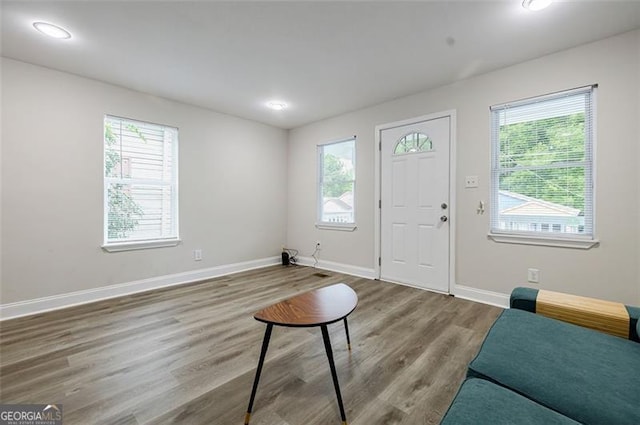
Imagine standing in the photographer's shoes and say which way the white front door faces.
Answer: facing the viewer and to the left of the viewer

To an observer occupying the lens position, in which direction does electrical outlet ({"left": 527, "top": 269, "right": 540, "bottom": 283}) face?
facing the viewer

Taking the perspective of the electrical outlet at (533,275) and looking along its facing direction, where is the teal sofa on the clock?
The teal sofa is roughly at 12 o'clock from the electrical outlet.

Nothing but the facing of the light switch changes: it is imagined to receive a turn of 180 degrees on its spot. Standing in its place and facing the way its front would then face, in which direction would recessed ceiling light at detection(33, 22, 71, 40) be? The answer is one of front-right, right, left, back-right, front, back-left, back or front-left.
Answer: back-left

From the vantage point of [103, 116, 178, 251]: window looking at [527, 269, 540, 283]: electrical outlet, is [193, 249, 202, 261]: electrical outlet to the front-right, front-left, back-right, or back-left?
front-left

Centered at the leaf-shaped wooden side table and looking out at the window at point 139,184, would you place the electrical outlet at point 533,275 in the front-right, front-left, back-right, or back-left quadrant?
back-right

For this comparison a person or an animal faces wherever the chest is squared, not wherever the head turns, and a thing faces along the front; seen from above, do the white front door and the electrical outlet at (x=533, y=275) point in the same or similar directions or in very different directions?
same or similar directions

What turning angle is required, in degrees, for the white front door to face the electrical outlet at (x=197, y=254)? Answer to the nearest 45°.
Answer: approximately 45° to its right

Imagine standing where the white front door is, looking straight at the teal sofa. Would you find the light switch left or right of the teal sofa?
left

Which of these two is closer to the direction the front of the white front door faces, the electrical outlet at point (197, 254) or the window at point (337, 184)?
the electrical outlet

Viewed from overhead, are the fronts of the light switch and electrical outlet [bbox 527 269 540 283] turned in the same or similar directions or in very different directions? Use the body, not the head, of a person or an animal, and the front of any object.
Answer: same or similar directions

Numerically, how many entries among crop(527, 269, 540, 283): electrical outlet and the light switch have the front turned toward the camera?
2

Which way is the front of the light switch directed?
toward the camera
